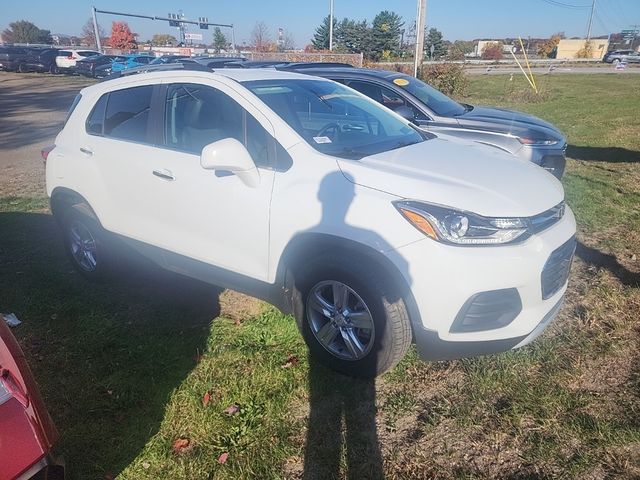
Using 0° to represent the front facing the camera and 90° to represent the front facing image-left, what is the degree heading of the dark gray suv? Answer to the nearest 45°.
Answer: approximately 315°

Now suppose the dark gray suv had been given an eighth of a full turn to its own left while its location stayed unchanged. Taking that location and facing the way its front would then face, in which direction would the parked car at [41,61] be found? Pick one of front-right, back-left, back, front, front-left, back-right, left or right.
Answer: back-left

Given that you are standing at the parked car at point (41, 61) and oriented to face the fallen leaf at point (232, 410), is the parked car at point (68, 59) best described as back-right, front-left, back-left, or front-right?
front-left

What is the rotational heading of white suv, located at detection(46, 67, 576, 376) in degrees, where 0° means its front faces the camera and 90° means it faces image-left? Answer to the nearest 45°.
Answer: approximately 315°

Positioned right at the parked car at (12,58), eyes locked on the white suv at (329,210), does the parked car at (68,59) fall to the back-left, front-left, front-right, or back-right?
front-left

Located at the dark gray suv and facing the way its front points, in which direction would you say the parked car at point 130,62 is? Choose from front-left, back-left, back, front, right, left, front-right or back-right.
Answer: back

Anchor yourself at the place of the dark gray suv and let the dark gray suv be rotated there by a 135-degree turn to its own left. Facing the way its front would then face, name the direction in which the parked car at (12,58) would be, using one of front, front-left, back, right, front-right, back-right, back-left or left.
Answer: front-left

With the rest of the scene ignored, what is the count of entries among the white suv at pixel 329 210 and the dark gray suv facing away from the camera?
0

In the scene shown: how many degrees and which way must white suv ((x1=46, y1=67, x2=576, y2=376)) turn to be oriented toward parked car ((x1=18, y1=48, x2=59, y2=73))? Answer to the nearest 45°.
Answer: approximately 180°

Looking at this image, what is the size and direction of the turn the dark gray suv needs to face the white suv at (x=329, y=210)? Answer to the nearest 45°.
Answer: approximately 45° to its right

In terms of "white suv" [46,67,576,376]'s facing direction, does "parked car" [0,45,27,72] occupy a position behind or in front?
behind
